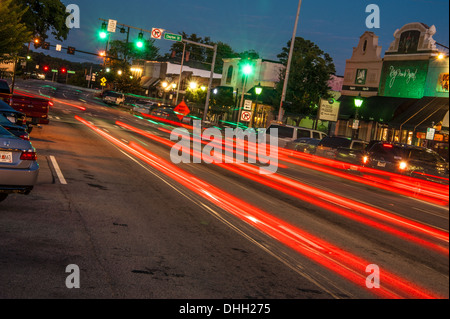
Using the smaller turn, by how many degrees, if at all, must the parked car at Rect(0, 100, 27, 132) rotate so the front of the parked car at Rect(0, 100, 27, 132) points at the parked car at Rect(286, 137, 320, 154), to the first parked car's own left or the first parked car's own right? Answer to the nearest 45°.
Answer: approximately 90° to the first parked car's own right

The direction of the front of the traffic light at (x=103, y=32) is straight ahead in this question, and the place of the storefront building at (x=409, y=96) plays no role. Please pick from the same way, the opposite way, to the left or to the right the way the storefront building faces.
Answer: to the right

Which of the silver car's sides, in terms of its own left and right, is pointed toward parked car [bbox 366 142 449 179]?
right

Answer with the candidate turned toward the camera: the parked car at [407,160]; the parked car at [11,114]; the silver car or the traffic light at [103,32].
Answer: the traffic light

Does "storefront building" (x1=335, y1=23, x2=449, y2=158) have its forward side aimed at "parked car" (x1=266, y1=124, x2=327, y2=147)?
yes

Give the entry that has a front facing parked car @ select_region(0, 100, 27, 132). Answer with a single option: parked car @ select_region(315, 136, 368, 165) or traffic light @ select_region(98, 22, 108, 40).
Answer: the traffic light

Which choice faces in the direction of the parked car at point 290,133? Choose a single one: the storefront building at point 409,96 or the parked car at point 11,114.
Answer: the storefront building
